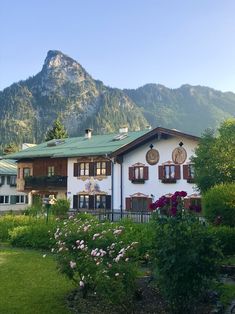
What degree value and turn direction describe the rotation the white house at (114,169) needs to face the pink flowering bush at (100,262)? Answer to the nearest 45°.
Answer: approximately 45° to its right

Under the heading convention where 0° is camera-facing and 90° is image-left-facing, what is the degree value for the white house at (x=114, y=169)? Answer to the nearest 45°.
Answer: approximately 315°

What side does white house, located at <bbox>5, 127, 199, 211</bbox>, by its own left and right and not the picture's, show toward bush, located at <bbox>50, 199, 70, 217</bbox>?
right

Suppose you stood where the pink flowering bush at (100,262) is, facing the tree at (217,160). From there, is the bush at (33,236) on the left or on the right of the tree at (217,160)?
left

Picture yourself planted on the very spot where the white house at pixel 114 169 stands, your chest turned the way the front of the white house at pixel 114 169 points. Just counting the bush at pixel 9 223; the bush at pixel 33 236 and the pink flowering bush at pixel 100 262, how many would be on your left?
0

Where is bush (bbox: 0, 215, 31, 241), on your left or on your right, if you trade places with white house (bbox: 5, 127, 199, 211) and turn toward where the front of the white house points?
on your right

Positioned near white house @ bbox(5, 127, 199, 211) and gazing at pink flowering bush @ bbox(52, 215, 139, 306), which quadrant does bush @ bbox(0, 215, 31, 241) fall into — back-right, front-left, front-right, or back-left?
front-right

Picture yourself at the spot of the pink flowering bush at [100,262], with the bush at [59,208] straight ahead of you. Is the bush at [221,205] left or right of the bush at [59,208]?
right

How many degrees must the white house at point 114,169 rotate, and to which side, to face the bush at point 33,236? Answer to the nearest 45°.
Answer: approximately 45° to its right
